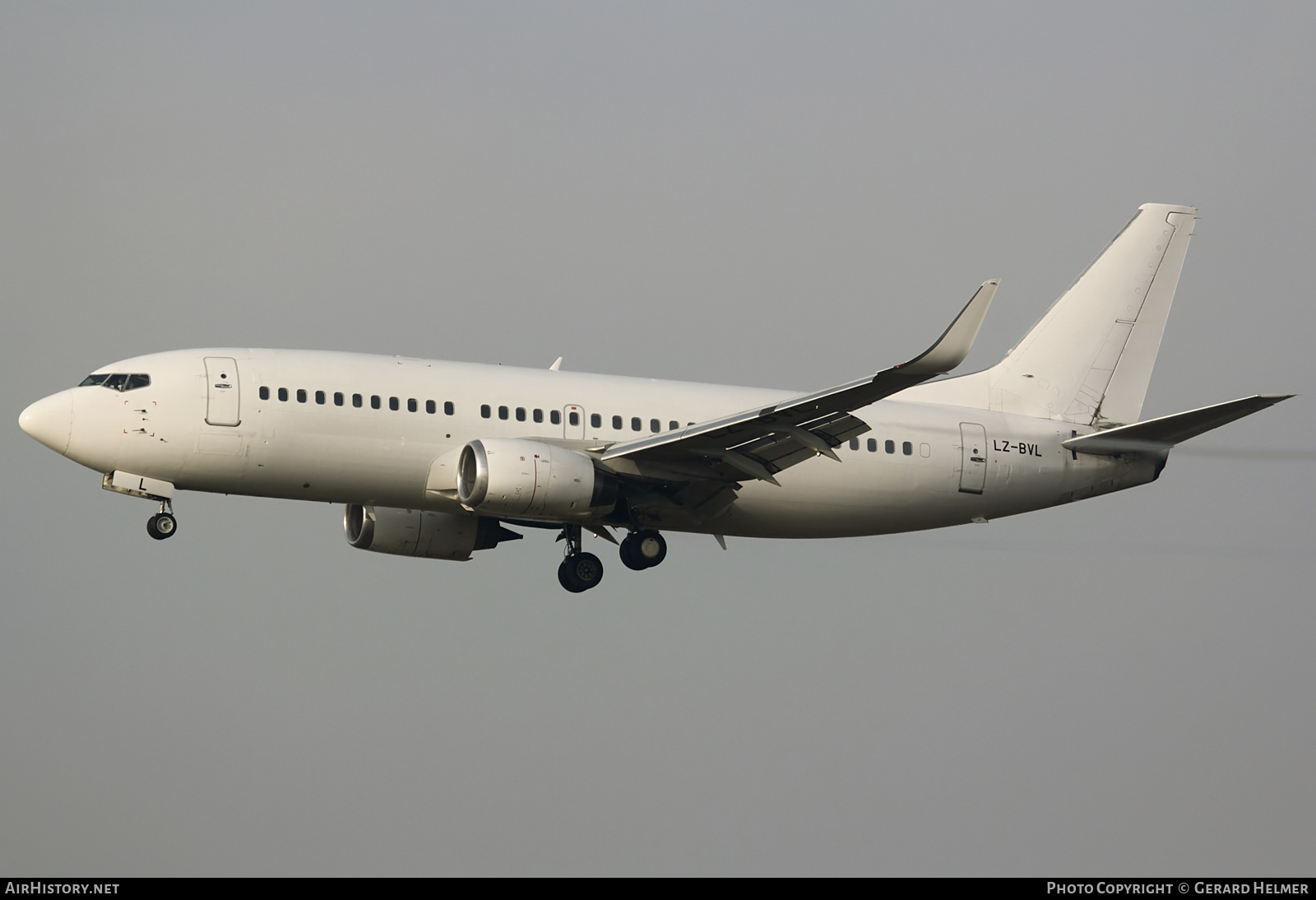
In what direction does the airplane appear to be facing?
to the viewer's left
